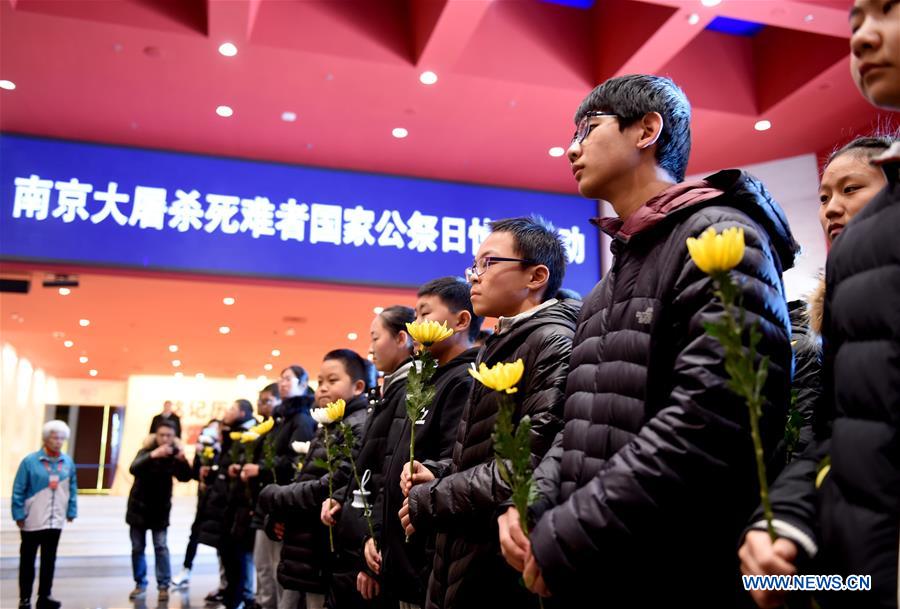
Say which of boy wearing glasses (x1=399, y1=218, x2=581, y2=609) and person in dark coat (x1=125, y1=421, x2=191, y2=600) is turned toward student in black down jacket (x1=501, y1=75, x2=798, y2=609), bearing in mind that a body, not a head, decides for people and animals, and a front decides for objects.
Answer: the person in dark coat

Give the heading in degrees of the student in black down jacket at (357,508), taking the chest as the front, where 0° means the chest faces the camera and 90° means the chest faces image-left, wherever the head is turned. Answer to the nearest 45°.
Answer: approximately 90°

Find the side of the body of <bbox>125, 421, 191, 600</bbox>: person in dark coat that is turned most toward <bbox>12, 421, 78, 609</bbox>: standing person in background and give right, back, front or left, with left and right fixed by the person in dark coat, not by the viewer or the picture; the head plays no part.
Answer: right

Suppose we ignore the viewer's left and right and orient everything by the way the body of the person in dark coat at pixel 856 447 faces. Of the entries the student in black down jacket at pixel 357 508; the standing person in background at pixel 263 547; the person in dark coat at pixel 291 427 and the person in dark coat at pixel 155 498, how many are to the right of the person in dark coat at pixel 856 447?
4

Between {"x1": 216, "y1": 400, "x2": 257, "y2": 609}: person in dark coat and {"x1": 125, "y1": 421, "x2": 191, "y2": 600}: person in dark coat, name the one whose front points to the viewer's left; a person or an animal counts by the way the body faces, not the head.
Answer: {"x1": 216, "y1": 400, "x2": 257, "y2": 609}: person in dark coat

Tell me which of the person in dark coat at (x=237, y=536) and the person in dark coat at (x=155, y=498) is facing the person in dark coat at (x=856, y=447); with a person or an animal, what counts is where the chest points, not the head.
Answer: the person in dark coat at (x=155, y=498)

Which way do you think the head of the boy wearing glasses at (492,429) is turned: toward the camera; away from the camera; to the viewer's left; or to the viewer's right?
to the viewer's left

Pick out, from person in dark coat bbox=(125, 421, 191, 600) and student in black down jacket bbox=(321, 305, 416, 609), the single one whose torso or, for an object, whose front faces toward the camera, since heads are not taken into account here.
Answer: the person in dark coat

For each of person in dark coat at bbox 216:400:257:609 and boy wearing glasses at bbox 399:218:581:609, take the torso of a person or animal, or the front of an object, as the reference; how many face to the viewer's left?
2

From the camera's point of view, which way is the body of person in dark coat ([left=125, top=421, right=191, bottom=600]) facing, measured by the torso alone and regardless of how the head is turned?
toward the camera

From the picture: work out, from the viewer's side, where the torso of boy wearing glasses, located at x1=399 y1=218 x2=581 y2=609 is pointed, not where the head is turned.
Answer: to the viewer's left
